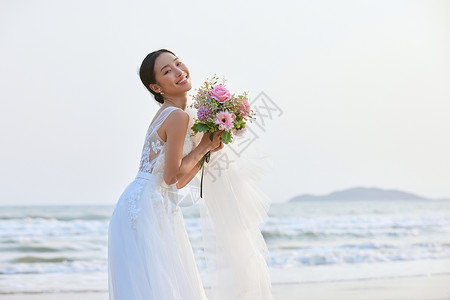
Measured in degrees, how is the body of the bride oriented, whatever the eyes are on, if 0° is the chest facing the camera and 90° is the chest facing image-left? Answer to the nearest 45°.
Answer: approximately 270°

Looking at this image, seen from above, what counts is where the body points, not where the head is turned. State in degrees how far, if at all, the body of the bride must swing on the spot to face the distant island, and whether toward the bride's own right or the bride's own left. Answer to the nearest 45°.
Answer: approximately 45° to the bride's own left
